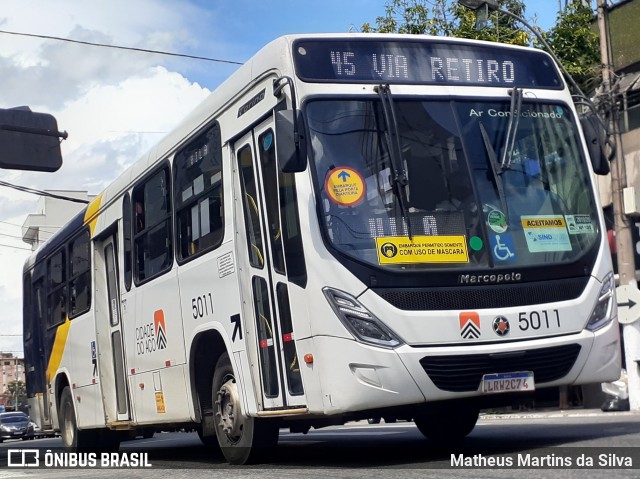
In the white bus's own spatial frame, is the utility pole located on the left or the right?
on its left

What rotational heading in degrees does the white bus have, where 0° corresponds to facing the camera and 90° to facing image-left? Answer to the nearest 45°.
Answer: approximately 315°

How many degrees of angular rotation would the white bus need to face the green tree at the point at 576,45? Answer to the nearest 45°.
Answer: approximately 135° to its left
